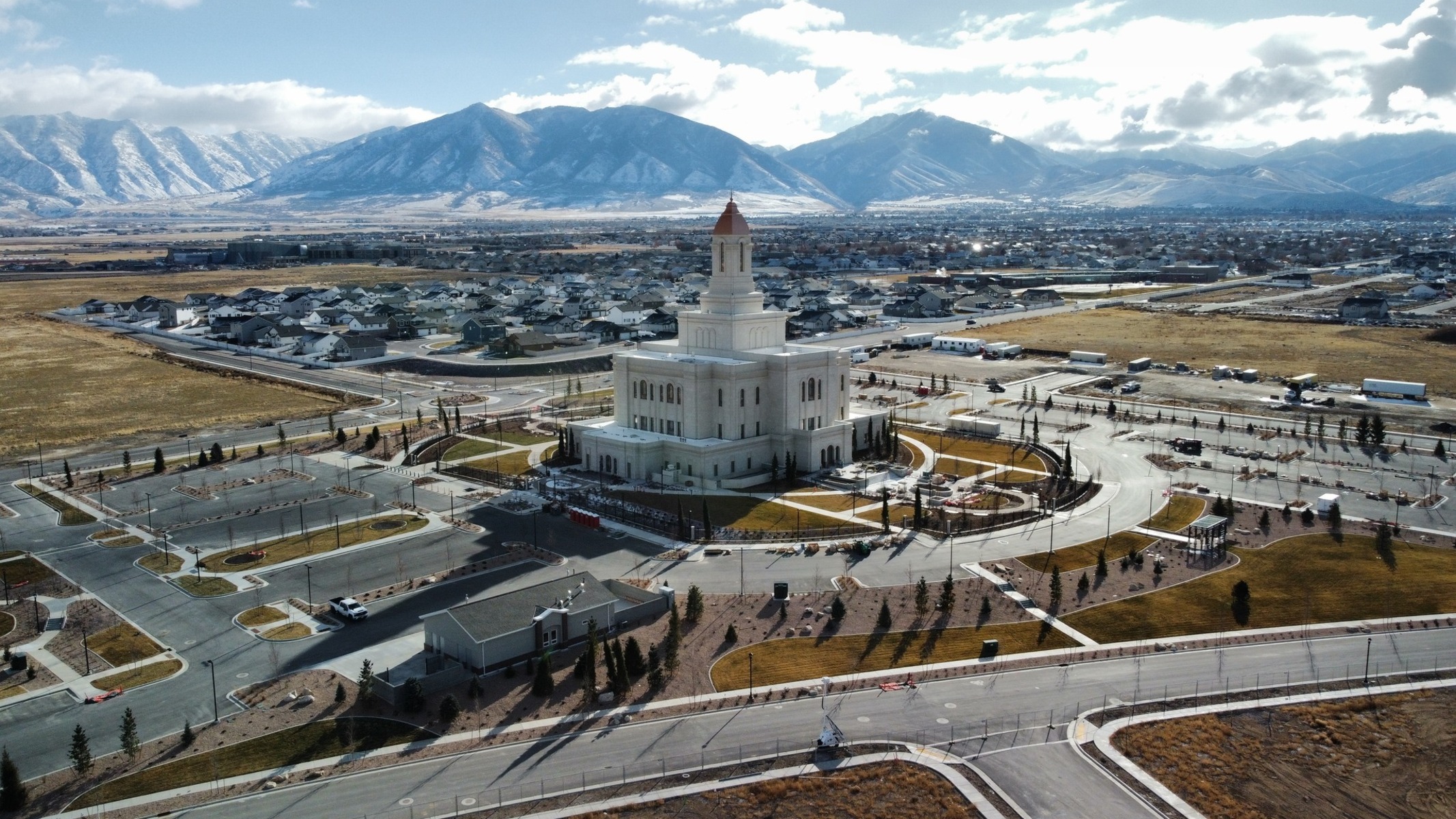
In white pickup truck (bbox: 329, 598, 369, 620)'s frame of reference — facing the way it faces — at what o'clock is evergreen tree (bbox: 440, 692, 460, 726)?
The evergreen tree is roughly at 1 o'clock from the white pickup truck.

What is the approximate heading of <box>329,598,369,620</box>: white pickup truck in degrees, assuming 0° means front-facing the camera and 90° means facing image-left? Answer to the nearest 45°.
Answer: approximately 315°

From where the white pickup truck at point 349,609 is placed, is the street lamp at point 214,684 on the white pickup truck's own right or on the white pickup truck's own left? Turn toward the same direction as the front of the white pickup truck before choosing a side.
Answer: on the white pickup truck's own right

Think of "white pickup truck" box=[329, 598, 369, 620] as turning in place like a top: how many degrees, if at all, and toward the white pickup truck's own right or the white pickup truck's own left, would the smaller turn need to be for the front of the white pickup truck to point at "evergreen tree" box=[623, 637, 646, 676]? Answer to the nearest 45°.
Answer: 0° — it already faces it

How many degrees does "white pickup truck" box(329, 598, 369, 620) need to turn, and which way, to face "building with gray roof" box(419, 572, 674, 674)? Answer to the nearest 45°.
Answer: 0° — it already faces it

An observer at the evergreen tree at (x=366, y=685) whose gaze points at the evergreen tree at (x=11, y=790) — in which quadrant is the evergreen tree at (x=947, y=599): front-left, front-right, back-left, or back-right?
back-left

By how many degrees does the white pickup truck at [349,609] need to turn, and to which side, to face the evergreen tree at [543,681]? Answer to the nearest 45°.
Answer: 0° — it already faces it

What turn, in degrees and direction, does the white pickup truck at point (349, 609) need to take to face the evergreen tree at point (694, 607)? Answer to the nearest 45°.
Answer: approximately 45° to its left

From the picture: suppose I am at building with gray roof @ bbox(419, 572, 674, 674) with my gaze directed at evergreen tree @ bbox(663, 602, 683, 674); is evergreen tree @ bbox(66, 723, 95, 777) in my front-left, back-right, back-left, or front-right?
back-right
